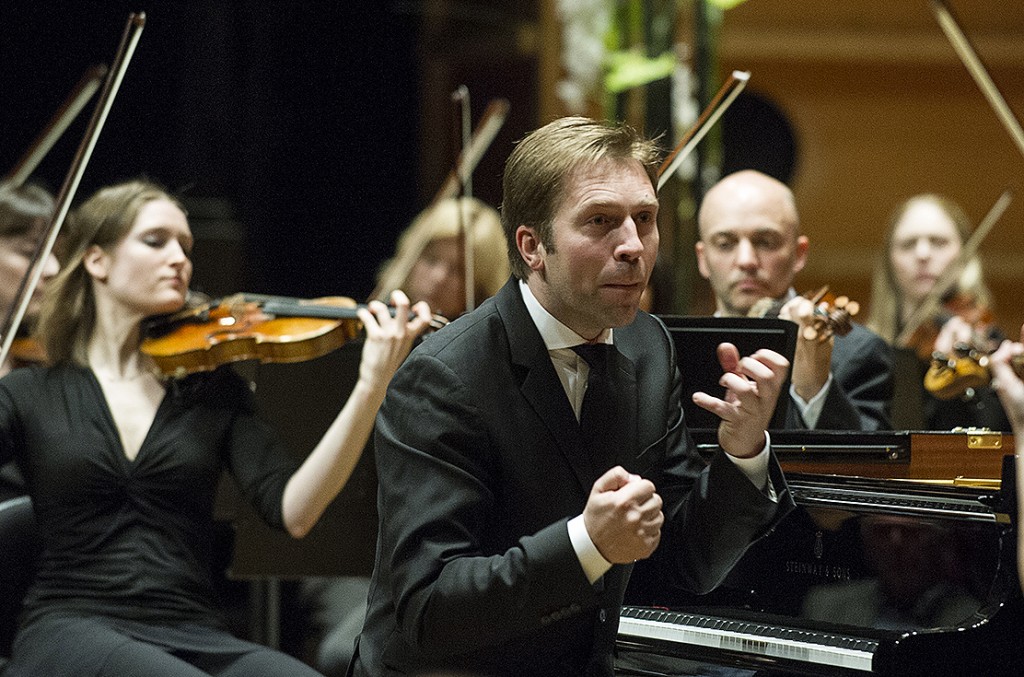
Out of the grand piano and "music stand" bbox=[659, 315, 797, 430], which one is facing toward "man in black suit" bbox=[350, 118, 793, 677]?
the grand piano

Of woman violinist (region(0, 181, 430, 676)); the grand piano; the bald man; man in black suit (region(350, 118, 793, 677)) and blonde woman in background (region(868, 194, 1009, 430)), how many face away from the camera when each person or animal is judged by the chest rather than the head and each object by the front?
0

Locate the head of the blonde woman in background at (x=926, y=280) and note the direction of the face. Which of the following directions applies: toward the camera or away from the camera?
toward the camera

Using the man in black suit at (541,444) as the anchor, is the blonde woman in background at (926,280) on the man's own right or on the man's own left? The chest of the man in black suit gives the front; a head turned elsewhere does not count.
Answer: on the man's own left

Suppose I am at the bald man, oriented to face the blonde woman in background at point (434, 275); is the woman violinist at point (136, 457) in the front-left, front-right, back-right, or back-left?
front-left

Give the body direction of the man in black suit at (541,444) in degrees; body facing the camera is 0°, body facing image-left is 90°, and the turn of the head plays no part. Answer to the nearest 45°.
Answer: approximately 315°

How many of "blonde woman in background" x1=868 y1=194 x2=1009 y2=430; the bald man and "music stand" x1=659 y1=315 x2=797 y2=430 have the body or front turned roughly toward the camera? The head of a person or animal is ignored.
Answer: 2

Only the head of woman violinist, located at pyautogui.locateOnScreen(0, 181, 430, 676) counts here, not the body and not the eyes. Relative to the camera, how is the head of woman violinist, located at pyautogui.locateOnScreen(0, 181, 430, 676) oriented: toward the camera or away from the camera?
toward the camera

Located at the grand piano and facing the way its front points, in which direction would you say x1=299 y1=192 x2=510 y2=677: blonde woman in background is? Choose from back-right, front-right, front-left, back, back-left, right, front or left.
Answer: right

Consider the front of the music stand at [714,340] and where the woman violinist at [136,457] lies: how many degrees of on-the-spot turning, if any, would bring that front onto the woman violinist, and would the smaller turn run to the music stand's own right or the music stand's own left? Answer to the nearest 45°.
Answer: approximately 90° to the music stand's own left

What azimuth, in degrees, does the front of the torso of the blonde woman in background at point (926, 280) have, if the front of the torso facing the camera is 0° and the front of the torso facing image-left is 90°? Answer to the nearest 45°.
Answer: approximately 0°

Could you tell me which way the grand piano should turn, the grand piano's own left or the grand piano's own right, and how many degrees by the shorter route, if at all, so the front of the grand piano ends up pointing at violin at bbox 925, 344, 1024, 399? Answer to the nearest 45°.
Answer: approximately 135° to the grand piano's own right

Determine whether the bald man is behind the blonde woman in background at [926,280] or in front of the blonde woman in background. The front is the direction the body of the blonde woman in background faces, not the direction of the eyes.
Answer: in front

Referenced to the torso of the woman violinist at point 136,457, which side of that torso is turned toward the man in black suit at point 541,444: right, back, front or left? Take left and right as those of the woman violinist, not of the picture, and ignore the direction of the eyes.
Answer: front

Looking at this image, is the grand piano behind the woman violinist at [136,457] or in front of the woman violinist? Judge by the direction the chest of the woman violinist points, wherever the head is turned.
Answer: in front

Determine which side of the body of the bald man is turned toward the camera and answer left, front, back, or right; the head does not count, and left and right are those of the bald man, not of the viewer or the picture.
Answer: front

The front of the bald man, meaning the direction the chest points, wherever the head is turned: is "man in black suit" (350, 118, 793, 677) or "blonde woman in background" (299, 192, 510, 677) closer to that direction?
the man in black suit
